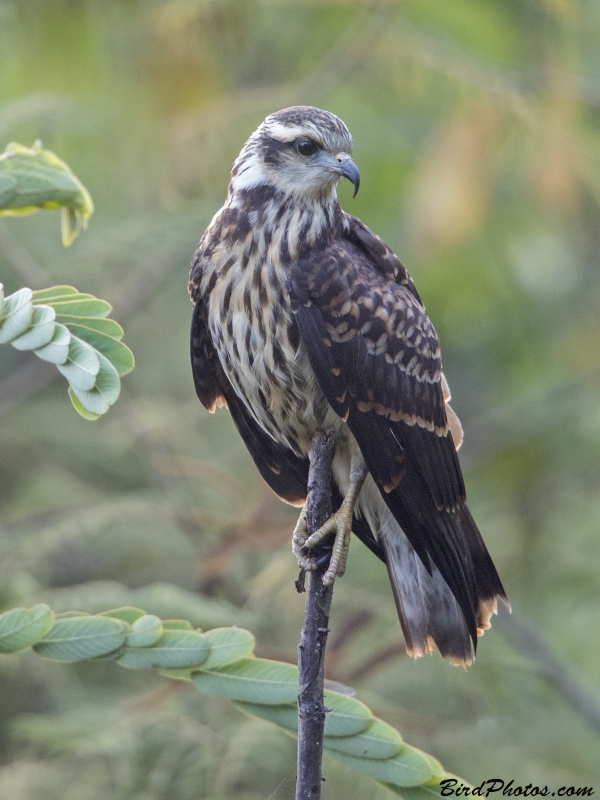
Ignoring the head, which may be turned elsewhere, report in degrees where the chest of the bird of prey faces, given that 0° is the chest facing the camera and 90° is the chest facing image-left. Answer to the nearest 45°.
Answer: approximately 45°
